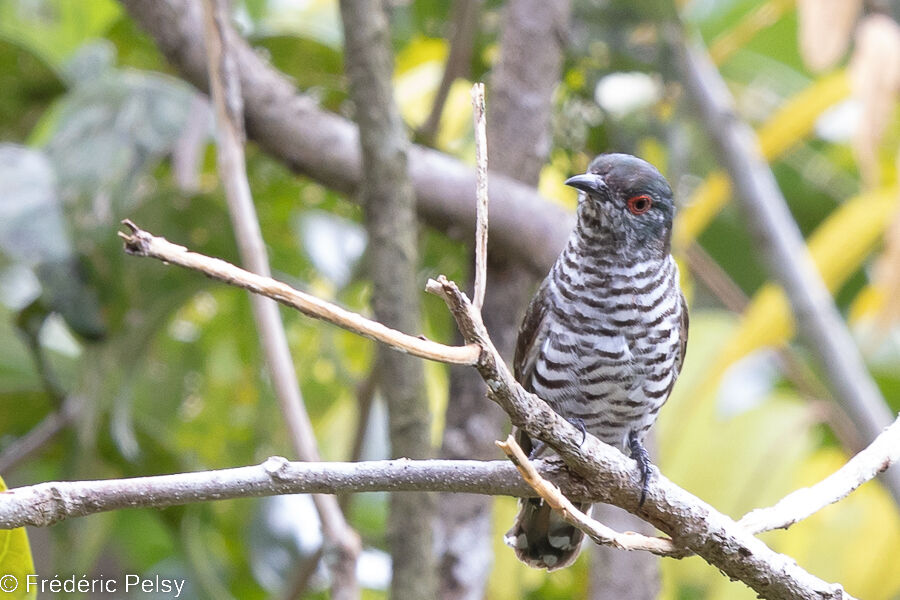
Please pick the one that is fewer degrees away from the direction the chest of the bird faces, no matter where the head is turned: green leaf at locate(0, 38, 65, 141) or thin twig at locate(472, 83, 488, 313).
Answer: the thin twig

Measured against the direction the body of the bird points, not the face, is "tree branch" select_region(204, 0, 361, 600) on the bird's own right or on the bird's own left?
on the bird's own right

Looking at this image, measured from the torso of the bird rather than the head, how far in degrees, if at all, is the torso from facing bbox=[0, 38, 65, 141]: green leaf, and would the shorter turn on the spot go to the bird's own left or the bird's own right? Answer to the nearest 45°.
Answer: approximately 90° to the bird's own right

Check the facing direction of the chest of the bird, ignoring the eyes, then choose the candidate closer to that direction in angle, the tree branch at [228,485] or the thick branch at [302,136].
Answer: the tree branch

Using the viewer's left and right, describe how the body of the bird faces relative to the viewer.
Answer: facing the viewer

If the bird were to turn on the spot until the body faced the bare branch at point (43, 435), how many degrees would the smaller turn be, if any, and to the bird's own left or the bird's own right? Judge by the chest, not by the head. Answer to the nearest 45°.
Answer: approximately 135° to the bird's own right
